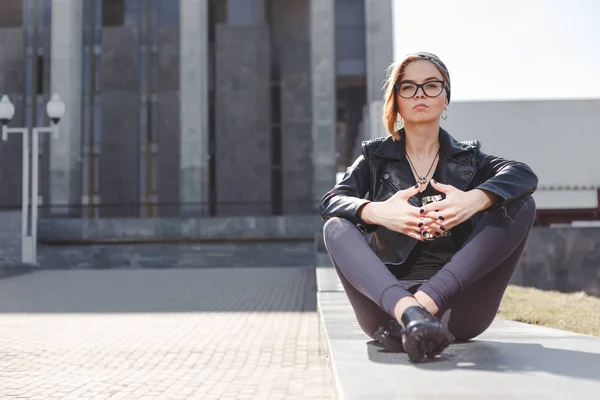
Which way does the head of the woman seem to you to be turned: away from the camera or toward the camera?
toward the camera

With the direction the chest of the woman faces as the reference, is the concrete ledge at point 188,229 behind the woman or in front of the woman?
behind

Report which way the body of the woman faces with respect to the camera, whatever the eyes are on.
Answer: toward the camera
